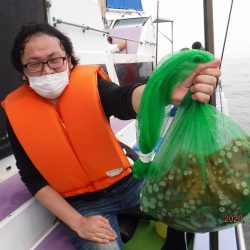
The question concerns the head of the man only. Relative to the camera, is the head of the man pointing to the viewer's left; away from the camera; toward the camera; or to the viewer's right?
toward the camera

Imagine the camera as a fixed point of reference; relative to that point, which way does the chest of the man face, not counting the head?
toward the camera

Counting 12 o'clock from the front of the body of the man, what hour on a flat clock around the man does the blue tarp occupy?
The blue tarp is roughly at 6 o'clock from the man.

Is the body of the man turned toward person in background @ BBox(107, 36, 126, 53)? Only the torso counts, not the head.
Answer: no

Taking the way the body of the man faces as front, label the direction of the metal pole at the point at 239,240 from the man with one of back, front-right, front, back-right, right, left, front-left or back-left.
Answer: left
